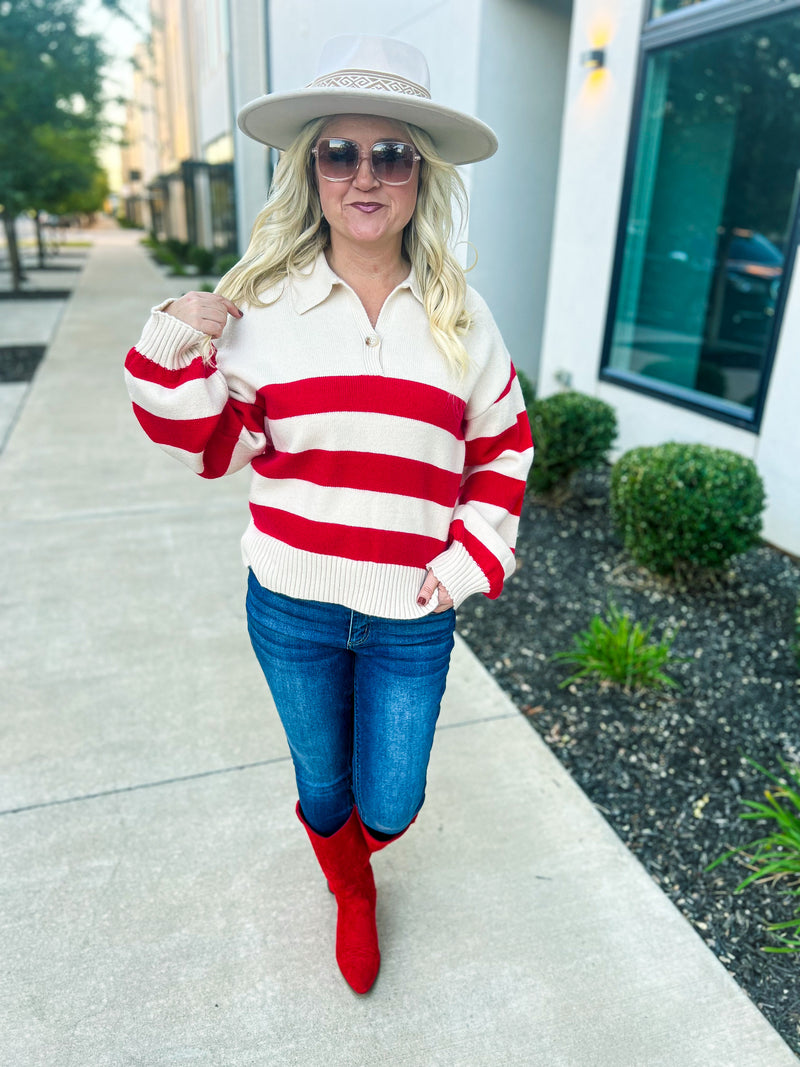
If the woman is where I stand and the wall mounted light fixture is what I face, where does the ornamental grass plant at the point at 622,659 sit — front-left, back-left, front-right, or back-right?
front-right

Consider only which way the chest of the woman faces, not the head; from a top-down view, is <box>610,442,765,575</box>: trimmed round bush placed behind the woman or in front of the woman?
behind

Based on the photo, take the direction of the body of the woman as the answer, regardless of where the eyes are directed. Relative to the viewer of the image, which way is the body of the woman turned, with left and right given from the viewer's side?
facing the viewer

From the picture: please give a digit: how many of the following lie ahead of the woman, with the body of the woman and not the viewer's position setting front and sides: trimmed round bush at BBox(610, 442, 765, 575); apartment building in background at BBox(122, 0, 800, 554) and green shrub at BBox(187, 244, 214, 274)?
0

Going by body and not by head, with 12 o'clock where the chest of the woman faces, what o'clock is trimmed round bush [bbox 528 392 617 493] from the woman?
The trimmed round bush is roughly at 7 o'clock from the woman.

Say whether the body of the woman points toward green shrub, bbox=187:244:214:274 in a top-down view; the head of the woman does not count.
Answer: no

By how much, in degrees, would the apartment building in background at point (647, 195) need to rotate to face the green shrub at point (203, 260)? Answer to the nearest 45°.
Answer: approximately 90° to its right

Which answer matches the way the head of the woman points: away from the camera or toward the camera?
toward the camera

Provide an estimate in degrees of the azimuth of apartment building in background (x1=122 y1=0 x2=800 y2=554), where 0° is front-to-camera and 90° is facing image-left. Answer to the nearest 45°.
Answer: approximately 45°

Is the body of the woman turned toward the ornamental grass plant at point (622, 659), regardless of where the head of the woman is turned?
no

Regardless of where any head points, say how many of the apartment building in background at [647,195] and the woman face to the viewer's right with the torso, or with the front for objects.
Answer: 0

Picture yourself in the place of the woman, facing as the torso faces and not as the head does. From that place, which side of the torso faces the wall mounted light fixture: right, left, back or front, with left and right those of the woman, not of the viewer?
back

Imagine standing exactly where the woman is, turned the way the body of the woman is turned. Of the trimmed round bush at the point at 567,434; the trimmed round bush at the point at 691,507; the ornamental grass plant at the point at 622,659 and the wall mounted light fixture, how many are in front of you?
0

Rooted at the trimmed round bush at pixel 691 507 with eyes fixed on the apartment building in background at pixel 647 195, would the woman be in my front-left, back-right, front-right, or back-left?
back-left

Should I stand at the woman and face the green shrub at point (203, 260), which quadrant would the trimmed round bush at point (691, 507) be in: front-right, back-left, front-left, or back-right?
front-right

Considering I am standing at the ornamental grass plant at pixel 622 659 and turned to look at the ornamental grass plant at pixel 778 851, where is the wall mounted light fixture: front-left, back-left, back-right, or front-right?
back-left
